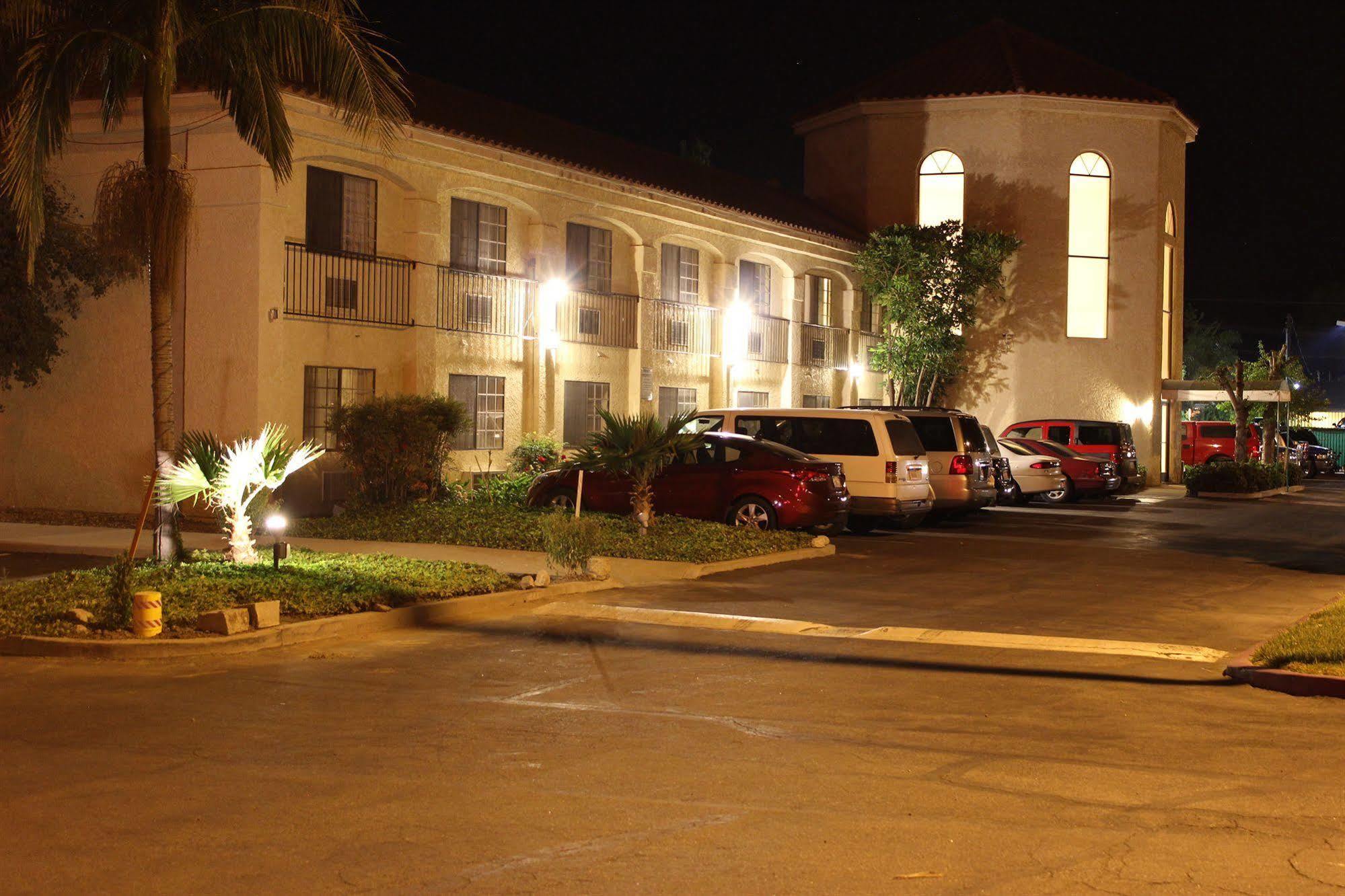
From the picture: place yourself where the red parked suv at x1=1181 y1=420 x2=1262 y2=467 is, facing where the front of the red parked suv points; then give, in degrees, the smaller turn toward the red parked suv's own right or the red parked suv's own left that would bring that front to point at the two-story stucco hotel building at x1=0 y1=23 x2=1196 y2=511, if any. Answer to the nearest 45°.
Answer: approximately 45° to the red parked suv's own left

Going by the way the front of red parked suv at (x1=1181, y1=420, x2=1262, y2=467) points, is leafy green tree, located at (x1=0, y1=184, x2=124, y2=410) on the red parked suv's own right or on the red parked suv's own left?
on the red parked suv's own left

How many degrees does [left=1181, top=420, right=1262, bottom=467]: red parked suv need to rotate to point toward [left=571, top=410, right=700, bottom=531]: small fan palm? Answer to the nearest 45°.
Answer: approximately 90° to its left

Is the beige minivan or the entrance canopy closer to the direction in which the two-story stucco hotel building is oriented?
the beige minivan

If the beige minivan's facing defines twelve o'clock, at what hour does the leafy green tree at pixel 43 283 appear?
The leafy green tree is roughly at 10 o'clock from the beige minivan.

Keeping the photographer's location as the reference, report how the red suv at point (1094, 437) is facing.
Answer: facing away from the viewer and to the left of the viewer

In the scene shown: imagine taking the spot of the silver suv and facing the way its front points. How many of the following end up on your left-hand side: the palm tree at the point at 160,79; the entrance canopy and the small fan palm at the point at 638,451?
2

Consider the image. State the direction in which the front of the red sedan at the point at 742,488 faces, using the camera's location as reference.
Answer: facing away from the viewer and to the left of the viewer

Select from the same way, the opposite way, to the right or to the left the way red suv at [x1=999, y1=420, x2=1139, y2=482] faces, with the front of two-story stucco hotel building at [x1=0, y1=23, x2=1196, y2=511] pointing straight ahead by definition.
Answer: the opposite way

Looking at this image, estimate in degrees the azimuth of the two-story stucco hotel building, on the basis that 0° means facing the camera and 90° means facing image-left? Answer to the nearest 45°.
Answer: approximately 315°

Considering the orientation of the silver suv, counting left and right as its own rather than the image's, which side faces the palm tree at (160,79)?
left

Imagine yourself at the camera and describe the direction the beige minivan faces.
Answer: facing away from the viewer and to the left of the viewer

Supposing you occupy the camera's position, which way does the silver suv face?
facing away from the viewer and to the left of the viewer
